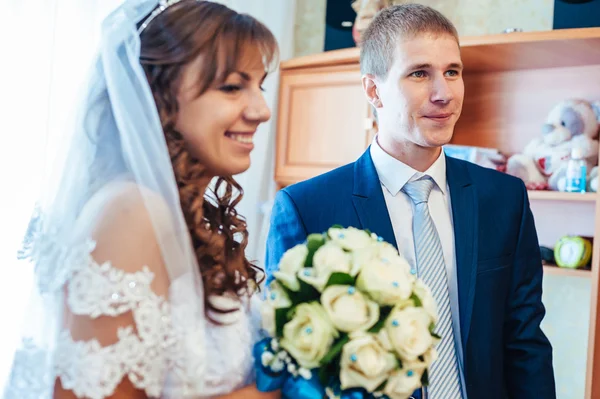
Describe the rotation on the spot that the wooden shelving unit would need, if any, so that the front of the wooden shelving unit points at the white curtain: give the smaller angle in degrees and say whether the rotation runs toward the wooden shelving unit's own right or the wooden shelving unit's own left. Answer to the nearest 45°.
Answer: approximately 45° to the wooden shelving unit's own right

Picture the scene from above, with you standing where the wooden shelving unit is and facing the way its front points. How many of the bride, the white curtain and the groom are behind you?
0

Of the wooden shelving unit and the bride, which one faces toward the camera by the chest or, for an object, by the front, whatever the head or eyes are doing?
the wooden shelving unit

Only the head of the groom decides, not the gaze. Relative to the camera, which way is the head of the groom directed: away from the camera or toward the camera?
toward the camera

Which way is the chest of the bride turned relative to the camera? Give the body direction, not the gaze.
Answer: to the viewer's right

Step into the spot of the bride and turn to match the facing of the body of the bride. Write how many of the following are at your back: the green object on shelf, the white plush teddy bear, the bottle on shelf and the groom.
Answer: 0

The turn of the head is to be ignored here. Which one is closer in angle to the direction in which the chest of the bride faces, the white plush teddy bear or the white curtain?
the white plush teddy bear

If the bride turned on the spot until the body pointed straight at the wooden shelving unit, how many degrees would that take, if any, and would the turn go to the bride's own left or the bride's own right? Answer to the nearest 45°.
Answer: approximately 45° to the bride's own left

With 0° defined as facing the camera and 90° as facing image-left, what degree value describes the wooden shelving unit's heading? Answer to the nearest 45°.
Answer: approximately 0°

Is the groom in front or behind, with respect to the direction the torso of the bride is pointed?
in front

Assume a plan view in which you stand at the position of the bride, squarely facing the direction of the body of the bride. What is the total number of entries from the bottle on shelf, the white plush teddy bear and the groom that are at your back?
0

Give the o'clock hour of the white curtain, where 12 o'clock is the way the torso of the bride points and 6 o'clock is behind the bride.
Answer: The white curtain is roughly at 8 o'clock from the bride.

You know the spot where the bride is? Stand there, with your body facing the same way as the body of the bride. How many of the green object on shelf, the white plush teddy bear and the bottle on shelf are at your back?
0

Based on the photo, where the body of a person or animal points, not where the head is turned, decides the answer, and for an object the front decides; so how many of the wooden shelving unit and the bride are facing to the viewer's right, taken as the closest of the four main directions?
1

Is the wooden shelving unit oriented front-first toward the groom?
yes

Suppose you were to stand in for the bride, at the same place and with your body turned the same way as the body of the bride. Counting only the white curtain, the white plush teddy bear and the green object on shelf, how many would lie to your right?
0
